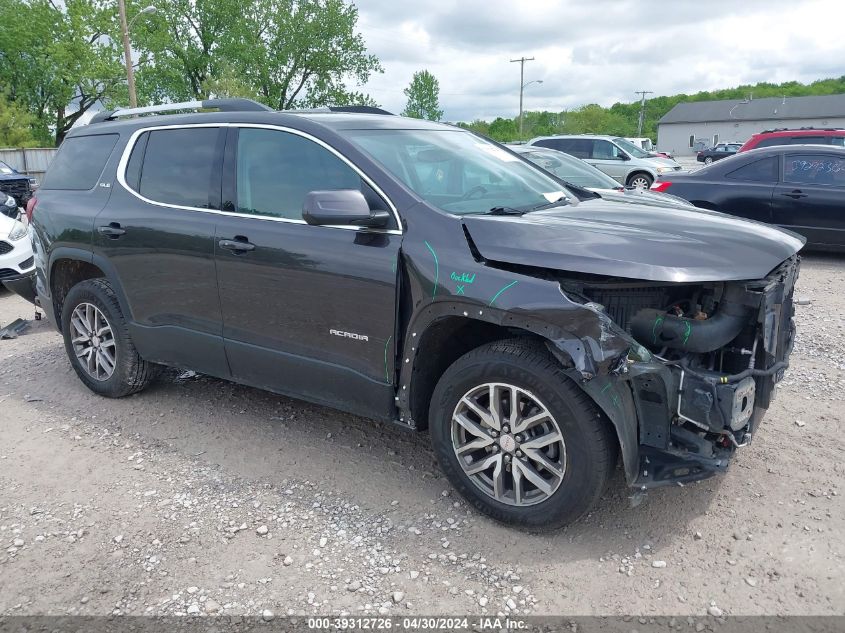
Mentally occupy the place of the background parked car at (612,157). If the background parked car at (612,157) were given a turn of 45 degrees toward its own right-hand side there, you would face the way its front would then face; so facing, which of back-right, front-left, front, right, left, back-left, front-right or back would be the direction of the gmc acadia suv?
front-right

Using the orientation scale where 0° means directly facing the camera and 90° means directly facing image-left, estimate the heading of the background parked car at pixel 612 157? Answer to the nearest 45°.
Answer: approximately 270°

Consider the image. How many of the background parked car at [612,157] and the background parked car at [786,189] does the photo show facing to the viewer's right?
2

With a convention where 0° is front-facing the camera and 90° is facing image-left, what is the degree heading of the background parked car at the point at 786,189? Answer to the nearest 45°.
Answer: approximately 270°

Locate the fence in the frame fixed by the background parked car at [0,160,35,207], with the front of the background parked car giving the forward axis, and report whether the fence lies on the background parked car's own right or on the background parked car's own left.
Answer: on the background parked car's own left

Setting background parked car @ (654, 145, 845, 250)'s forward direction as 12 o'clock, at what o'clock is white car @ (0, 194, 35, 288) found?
The white car is roughly at 5 o'clock from the background parked car.

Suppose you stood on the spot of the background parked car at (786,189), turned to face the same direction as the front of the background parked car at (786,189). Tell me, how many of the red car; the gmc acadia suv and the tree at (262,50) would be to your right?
1

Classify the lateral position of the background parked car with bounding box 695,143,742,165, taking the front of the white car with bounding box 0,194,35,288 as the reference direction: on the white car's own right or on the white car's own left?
on the white car's own left

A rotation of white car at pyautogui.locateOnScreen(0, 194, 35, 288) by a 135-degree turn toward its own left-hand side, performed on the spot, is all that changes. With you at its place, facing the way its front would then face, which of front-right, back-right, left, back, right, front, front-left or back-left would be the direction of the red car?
right

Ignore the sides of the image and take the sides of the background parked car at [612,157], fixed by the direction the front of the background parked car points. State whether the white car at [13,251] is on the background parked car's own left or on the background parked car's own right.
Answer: on the background parked car's own right

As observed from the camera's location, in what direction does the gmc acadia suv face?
facing the viewer and to the right of the viewer
